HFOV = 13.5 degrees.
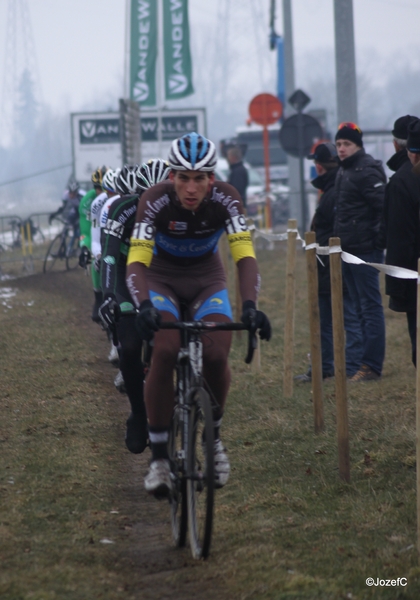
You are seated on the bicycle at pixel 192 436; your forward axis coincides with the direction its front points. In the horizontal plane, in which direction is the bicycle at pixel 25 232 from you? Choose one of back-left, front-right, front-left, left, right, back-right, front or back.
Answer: back

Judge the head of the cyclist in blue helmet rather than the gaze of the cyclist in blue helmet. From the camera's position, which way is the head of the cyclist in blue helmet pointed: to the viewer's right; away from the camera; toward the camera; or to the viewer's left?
toward the camera

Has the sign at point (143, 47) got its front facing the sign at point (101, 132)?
no

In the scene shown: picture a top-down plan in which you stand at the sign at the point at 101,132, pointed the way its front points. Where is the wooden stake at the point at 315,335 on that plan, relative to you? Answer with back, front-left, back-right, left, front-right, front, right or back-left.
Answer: front

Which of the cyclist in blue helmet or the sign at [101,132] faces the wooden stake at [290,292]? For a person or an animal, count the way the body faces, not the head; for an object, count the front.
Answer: the sign

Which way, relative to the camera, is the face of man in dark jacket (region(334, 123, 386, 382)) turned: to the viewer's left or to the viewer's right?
to the viewer's left

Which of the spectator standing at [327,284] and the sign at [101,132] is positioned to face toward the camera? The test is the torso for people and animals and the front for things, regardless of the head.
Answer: the sign

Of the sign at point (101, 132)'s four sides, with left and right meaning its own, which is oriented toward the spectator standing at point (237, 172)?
front

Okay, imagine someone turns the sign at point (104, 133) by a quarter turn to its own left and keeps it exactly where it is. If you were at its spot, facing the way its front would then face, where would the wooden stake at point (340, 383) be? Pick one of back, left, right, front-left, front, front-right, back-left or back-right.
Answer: right

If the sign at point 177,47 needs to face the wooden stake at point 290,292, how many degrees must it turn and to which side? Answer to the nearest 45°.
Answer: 0° — it already faces it

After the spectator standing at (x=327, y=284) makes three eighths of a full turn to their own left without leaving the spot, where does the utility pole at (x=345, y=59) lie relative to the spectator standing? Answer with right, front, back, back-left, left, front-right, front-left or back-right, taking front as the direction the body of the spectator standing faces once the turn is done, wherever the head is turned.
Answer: back-left

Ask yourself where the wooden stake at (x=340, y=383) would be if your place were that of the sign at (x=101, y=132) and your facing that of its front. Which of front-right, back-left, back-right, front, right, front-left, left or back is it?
front

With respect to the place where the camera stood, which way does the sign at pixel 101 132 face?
facing the viewer

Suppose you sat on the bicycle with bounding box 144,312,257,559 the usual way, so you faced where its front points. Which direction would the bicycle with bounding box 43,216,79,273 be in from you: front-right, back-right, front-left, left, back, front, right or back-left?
back

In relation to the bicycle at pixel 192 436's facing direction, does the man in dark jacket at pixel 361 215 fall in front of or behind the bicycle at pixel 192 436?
behind

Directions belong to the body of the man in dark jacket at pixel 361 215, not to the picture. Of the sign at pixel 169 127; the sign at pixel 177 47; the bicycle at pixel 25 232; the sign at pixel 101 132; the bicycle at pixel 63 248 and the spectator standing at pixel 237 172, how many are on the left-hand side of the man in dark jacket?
0

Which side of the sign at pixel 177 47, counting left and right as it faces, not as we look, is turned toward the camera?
front

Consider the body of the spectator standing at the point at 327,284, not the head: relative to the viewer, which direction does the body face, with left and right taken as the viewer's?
facing to the left of the viewer

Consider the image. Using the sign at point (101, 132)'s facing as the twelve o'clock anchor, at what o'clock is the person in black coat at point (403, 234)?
The person in black coat is roughly at 12 o'clock from the sign.

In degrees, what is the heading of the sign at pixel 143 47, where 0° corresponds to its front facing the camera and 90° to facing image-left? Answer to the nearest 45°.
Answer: approximately 0°

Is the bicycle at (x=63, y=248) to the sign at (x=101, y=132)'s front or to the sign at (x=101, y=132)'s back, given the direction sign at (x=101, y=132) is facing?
to the front

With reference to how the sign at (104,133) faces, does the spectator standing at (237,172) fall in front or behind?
in front
